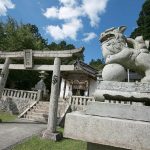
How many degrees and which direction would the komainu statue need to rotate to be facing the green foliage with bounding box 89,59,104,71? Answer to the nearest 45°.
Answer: approximately 90° to its right

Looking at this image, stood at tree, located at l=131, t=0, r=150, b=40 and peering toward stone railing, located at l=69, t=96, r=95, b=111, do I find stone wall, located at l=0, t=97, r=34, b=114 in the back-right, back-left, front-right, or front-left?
front-right

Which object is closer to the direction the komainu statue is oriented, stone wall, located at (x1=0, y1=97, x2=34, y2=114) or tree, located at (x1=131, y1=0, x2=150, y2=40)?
the stone wall

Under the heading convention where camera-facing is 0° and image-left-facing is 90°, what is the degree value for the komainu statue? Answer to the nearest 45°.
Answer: approximately 90°

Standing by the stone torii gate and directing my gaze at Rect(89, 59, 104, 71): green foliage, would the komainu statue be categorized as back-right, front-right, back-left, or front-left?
back-right

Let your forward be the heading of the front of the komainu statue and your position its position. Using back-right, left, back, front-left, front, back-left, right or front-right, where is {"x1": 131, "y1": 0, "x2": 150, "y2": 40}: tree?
right

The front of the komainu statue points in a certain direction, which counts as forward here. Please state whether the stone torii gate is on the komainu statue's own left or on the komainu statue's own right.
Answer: on the komainu statue's own right

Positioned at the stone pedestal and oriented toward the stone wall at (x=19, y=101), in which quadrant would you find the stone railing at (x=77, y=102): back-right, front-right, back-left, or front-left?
front-right
